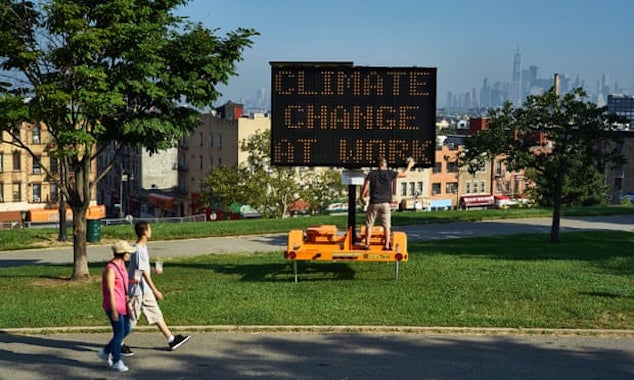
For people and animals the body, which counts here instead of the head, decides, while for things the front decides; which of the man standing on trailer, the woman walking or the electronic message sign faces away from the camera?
the man standing on trailer

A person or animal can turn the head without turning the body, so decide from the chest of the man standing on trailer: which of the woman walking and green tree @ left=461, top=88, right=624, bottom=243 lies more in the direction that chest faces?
the green tree

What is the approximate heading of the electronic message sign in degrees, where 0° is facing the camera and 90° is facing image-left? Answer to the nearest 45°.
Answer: approximately 0°

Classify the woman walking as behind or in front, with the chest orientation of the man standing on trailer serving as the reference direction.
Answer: behind

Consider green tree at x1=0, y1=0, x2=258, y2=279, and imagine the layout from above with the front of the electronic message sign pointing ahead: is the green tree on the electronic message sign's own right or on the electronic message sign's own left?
on the electronic message sign's own right

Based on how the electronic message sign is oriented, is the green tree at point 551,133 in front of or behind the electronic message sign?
behind

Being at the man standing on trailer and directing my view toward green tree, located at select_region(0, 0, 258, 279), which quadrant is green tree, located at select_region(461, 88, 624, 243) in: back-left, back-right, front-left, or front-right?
back-right

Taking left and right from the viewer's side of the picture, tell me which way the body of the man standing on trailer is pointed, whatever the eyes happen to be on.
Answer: facing away from the viewer
